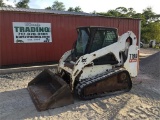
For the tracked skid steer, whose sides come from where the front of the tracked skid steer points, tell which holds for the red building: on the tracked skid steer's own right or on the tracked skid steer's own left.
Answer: on the tracked skid steer's own right

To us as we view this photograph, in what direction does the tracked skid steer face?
facing the viewer and to the left of the viewer
